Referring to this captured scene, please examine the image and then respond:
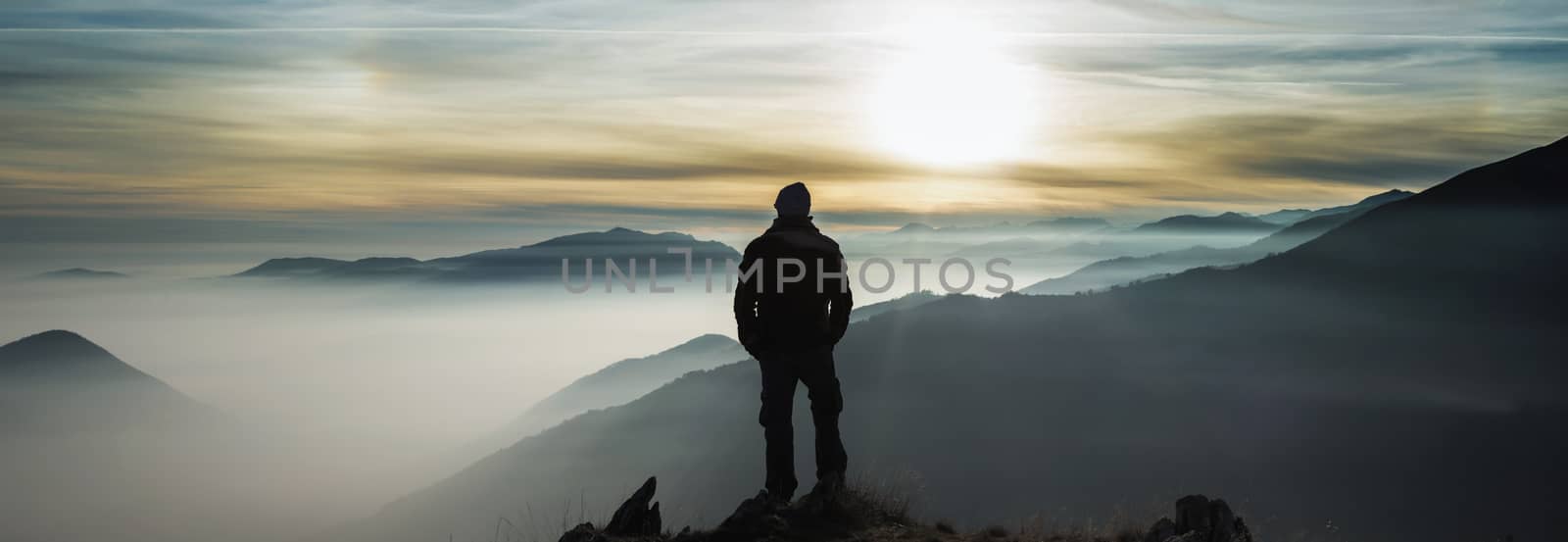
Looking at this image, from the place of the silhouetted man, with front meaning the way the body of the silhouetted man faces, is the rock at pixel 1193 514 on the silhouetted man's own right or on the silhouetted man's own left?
on the silhouetted man's own right

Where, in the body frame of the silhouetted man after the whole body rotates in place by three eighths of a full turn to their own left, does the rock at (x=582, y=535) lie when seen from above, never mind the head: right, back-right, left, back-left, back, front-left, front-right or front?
front

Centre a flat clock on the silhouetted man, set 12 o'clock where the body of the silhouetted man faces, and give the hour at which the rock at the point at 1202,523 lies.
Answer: The rock is roughly at 4 o'clock from the silhouetted man.

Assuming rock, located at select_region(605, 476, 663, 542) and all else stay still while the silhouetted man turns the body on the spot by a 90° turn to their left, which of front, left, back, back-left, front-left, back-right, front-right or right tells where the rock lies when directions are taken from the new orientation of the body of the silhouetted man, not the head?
front-left

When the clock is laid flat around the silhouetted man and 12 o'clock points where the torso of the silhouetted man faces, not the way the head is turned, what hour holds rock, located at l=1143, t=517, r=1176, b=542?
The rock is roughly at 4 o'clock from the silhouetted man.

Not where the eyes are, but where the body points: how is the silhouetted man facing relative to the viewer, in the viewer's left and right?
facing away from the viewer
